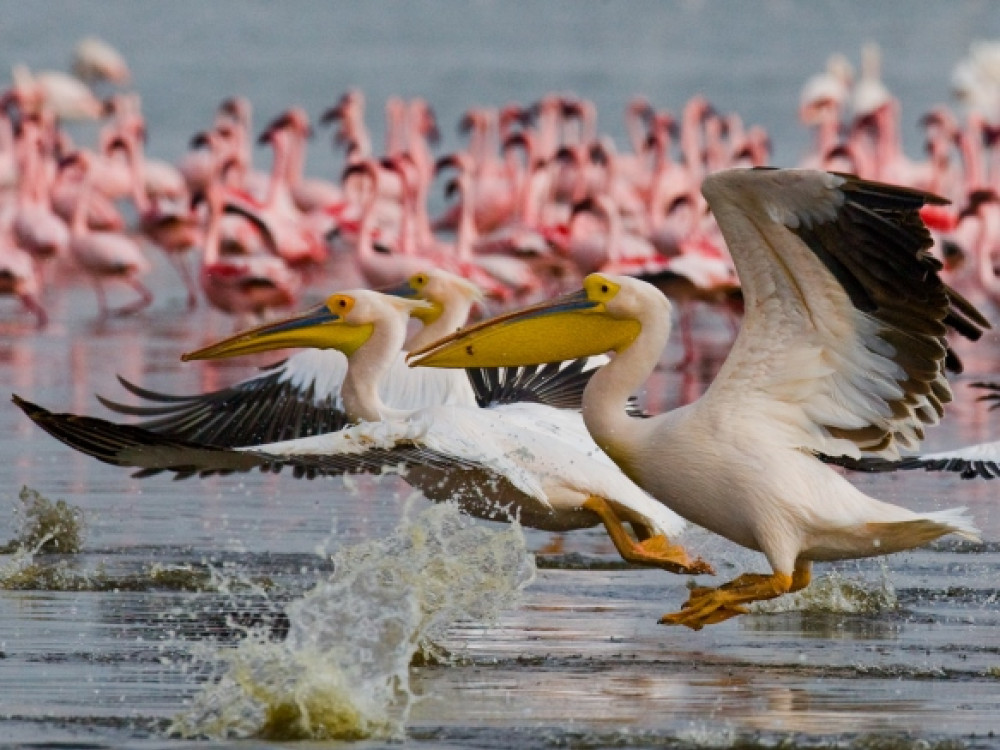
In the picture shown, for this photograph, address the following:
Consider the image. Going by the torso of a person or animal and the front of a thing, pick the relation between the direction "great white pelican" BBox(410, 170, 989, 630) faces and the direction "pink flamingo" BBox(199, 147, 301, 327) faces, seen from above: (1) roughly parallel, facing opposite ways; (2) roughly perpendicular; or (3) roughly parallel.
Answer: roughly parallel

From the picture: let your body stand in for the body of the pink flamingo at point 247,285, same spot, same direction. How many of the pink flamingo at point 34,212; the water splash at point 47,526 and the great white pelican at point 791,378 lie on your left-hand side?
2

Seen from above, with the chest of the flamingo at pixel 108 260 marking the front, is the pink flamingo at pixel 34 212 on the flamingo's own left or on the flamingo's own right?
on the flamingo's own right

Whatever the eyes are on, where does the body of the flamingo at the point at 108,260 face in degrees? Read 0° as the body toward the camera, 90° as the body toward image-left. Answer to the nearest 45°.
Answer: approximately 90°

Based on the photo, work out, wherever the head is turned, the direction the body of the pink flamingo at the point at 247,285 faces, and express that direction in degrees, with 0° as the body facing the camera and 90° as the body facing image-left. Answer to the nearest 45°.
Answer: approximately 90°

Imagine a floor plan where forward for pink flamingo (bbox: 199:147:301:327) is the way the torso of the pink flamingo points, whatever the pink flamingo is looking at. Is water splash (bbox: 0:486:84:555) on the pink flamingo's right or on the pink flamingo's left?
on the pink flamingo's left

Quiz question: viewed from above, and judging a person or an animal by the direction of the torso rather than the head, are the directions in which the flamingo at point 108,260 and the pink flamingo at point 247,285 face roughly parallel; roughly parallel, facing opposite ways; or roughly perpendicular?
roughly parallel

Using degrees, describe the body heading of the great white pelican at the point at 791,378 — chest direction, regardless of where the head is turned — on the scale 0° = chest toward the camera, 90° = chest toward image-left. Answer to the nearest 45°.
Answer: approximately 90°

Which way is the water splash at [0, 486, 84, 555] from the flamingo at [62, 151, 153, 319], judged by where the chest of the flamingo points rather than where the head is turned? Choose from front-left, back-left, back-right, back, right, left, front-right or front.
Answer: left

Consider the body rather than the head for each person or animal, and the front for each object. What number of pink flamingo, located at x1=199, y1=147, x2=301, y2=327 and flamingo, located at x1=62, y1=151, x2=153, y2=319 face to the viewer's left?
2

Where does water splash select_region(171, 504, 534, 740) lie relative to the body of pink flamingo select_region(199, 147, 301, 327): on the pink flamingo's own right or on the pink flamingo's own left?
on the pink flamingo's own left

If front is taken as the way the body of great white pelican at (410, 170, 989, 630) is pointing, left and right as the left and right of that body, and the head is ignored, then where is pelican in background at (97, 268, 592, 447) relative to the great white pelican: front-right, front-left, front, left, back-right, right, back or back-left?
front-right

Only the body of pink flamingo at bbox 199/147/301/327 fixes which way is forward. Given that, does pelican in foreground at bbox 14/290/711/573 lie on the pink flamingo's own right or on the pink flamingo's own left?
on the pink flamingo's own left
